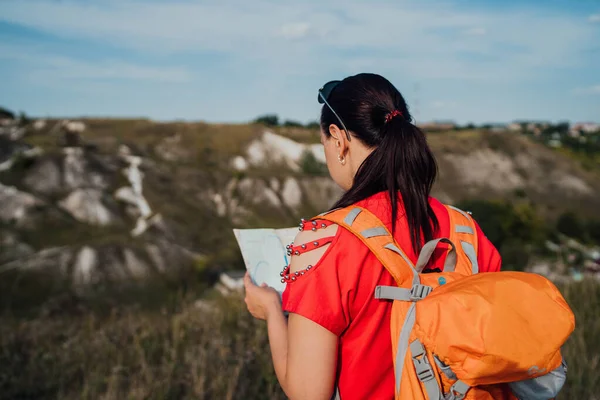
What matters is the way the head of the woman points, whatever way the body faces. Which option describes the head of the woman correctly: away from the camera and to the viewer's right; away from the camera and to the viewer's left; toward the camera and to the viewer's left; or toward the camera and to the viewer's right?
away from the camera and to the viewer's left

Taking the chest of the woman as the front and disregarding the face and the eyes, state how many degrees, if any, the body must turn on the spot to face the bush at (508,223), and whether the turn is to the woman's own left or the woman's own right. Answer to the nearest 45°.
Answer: approximately 45° to the woman's own right

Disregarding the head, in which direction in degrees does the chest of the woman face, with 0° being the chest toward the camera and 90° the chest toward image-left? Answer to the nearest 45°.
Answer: approximately 135°
